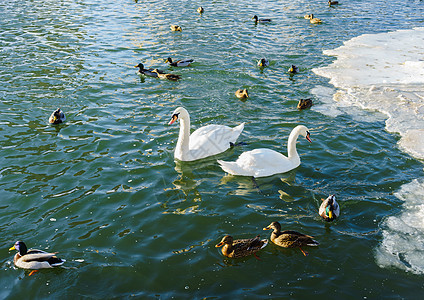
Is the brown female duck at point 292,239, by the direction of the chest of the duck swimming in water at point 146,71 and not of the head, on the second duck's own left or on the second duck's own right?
on the second duck's own left

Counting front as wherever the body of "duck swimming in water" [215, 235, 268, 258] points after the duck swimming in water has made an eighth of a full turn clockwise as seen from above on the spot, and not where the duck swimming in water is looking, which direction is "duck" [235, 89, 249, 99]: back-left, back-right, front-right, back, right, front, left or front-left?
front-right

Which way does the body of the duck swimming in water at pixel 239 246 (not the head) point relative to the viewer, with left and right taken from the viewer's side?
facing to the left of the viewer

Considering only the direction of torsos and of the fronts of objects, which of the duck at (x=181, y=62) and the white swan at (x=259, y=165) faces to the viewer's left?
the duck

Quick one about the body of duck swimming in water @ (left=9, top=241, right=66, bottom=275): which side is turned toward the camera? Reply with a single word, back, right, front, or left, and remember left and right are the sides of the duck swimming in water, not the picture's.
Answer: left

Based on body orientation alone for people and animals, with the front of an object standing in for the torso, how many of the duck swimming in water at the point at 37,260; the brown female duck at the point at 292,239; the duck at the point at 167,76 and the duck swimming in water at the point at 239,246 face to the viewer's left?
4

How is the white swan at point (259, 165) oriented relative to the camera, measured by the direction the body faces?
to the viewer's right

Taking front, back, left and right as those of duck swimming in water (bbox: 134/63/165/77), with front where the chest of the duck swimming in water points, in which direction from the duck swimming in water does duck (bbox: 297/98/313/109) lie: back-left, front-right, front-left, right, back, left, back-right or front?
back-left

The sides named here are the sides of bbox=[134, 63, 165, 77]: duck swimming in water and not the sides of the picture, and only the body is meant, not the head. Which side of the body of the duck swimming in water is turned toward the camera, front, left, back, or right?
left

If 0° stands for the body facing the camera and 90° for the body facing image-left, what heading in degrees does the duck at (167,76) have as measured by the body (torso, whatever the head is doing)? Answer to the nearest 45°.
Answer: approximately 90°

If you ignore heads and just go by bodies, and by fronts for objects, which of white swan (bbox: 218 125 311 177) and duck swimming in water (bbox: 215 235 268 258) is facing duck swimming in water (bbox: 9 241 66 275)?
duck swimming in water (bbox: 215 235 268 258)

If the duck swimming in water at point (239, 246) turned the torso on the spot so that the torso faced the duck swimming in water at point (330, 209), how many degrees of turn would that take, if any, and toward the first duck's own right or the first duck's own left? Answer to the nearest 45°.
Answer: approximately 135° to the first duck's own right

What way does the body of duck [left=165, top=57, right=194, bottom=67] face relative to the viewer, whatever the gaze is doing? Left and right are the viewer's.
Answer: facing to the left of the viewer

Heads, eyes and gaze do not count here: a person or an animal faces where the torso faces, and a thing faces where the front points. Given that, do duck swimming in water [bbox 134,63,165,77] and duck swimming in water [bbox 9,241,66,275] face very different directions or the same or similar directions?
same or similar directions

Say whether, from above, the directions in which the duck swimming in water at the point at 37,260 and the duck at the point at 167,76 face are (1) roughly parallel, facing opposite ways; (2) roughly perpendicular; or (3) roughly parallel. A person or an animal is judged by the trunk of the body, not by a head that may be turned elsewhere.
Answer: roughly parallel

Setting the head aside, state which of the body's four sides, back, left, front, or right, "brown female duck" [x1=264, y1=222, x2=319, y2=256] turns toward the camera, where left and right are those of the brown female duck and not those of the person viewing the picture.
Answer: left

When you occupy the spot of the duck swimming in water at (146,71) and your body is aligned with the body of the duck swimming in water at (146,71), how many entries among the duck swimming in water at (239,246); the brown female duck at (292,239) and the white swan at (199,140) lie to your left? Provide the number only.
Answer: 3

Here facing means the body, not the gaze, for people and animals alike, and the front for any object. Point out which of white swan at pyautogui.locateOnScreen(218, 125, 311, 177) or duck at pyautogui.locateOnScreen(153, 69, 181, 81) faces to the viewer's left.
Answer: the duck
